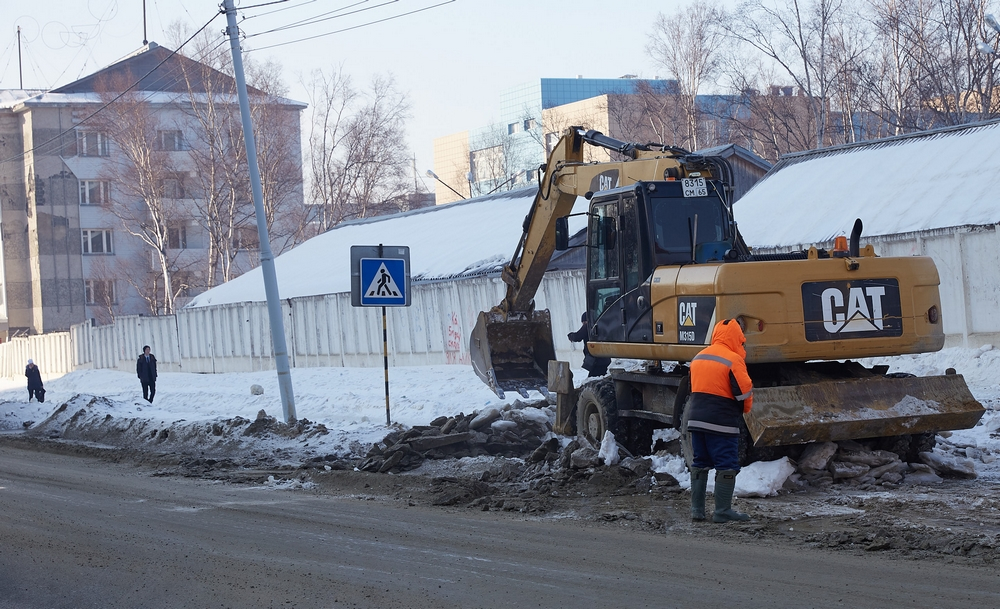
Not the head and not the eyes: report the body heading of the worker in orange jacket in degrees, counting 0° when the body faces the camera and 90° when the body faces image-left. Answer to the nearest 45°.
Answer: approximately 225°

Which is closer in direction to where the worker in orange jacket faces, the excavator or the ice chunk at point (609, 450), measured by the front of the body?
the excavator

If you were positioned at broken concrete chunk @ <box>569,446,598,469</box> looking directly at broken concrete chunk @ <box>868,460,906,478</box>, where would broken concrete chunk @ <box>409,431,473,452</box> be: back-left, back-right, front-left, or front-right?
back-left

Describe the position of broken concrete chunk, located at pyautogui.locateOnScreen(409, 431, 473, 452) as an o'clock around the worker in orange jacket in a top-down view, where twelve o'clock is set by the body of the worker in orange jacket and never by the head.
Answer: The broken concrete chunk is roughly at 9 o'clock from the worker in orange jacket.

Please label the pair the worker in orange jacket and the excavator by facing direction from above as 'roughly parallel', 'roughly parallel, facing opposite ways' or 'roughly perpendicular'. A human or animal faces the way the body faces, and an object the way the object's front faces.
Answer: roughly perpendicular

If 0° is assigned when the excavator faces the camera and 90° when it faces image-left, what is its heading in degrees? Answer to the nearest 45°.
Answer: approximately 135°

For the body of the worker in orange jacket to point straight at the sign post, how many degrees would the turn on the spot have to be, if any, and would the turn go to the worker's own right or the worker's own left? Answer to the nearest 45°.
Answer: approximately 90° to the worker's own left

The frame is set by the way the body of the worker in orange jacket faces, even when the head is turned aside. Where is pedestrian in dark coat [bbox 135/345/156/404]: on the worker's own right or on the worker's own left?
on the worker's own left
